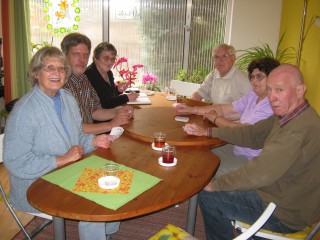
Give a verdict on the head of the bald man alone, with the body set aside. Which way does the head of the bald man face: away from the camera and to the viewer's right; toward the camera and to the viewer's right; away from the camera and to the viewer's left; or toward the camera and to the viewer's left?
toward the camera and to the viewer's left

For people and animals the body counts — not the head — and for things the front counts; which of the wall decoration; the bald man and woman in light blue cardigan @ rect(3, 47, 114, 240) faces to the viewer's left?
the bald man

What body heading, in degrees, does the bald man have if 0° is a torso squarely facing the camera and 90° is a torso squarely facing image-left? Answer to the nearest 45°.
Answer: approximately 90°

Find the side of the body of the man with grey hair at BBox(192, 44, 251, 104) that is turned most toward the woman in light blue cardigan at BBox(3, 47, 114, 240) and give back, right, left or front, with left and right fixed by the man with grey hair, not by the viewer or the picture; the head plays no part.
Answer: front

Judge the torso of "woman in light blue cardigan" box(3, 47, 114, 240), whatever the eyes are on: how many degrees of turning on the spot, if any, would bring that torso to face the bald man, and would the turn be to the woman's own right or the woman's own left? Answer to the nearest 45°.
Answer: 0° — they already face them

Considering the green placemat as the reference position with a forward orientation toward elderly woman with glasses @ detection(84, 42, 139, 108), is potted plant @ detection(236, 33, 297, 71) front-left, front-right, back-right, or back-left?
front-right

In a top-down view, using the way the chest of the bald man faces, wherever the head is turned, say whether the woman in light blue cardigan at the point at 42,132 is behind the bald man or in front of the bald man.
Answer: in front

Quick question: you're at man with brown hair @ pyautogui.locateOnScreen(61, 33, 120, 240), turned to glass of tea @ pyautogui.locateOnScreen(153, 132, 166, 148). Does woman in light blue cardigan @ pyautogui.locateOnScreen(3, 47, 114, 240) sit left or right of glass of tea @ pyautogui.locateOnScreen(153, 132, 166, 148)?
right

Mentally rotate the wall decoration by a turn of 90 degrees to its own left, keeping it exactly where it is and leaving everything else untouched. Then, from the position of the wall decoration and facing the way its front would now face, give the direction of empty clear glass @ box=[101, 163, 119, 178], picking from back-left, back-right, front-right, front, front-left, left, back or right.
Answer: right

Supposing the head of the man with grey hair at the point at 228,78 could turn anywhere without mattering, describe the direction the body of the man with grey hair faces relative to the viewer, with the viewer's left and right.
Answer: facing the viewer and to the left of the viewer

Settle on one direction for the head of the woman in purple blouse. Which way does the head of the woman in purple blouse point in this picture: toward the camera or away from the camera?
toward the camera

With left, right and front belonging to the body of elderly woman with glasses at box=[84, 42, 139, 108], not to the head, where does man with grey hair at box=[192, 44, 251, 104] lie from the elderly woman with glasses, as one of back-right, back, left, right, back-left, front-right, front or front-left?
front-left

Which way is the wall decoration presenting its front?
toward the camera

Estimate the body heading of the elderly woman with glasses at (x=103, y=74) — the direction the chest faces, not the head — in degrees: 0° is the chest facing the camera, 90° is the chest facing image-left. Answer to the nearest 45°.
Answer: approximately 315°

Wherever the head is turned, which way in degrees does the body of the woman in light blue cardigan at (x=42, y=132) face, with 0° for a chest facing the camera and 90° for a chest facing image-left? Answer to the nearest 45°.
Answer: approximately 315°

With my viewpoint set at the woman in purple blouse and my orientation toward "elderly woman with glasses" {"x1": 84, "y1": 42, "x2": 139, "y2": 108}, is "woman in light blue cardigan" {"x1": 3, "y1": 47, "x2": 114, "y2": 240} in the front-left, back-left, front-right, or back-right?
front-left

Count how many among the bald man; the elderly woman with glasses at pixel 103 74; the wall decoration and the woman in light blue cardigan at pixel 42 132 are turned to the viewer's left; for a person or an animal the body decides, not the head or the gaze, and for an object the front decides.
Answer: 1

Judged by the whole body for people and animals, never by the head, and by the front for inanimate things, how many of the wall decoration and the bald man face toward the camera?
1

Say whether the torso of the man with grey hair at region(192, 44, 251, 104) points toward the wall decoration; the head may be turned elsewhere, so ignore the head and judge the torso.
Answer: no

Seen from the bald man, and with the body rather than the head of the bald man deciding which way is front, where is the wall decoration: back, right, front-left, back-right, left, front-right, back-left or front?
front-right

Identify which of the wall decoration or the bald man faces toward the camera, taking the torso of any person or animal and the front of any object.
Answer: the wall decoration

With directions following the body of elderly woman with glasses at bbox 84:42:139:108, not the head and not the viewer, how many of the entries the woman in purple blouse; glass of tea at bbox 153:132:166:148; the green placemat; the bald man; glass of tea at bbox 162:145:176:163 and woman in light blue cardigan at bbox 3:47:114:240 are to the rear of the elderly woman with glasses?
0
